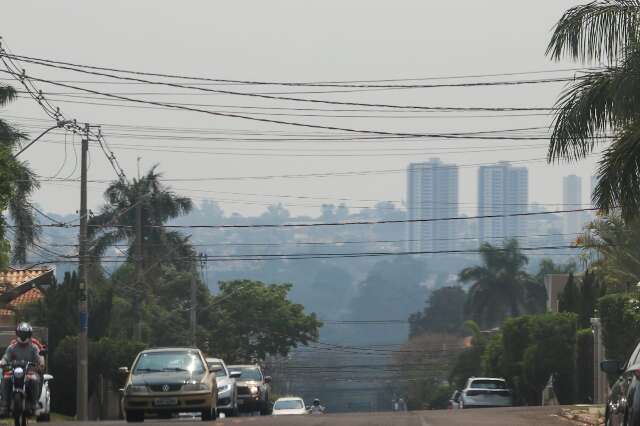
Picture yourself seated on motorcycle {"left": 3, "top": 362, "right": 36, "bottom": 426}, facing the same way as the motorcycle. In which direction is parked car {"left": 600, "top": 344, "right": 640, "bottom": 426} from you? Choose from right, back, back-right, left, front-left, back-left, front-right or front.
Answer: front-left

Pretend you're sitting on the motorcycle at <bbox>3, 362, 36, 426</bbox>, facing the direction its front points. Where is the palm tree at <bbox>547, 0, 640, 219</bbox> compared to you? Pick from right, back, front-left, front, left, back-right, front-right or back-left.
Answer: left

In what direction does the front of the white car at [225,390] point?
toward the camera

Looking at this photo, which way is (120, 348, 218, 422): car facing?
toward the camera

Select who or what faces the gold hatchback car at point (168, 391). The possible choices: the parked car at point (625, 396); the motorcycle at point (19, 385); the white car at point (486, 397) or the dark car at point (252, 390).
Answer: the dark car

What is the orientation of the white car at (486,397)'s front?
away from the camera

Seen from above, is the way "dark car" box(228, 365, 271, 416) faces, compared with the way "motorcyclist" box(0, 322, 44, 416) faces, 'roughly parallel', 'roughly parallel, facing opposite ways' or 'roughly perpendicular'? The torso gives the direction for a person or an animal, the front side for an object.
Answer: roughly parallel

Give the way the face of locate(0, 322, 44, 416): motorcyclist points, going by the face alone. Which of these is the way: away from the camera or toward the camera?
toward the camera

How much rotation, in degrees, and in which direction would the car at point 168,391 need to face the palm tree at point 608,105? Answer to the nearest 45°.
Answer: approximately 45° to its left

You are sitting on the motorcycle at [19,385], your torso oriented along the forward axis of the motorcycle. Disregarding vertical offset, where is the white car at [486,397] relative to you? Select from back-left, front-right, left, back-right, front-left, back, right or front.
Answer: back-left

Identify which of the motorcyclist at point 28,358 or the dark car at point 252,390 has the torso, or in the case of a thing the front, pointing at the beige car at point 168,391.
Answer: the dark car

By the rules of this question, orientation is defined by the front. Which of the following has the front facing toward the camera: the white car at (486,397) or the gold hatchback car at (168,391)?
the gold hatchback car

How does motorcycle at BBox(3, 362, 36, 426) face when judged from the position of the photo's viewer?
facing the viewer

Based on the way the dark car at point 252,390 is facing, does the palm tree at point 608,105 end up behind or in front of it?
in front
